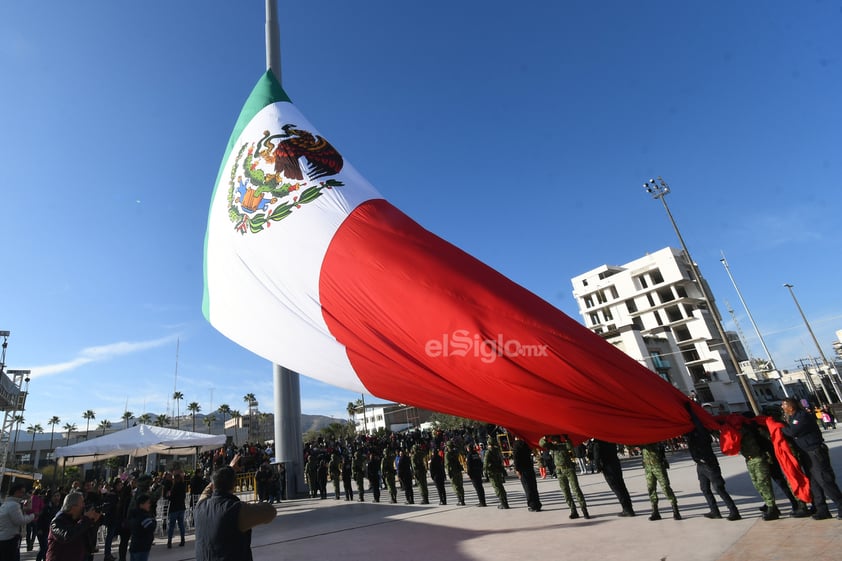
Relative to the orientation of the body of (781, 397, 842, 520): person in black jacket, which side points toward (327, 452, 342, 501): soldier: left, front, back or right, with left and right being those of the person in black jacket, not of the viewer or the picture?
front

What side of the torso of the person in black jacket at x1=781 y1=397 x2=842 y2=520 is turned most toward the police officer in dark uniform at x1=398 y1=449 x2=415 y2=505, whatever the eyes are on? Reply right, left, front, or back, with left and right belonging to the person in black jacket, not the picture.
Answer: front

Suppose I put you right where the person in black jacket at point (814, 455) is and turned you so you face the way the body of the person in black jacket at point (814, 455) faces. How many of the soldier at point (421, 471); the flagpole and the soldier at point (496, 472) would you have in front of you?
3

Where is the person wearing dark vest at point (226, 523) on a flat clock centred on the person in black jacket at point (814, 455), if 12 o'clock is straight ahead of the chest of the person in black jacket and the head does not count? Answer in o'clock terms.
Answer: The person wearing dark vest is roughly at 10 o'clock from the person in black jacket.

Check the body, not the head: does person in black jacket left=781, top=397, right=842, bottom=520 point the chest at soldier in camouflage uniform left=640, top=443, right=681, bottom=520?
yes

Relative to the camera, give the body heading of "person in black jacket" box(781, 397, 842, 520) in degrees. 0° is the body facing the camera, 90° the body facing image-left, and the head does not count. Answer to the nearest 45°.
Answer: approximately 90°

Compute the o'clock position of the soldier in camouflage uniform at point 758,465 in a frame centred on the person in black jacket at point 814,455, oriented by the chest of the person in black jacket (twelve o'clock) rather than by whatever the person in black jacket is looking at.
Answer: The soldier in camouflage uniform is roughly at 12 o'clock from the person in black jacket.

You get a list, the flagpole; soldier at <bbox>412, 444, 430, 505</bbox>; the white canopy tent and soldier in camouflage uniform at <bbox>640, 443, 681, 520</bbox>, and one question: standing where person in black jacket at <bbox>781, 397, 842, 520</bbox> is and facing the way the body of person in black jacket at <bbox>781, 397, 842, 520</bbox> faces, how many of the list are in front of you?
4

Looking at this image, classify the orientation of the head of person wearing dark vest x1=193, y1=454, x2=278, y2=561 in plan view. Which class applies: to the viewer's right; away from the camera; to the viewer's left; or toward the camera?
away from the camera

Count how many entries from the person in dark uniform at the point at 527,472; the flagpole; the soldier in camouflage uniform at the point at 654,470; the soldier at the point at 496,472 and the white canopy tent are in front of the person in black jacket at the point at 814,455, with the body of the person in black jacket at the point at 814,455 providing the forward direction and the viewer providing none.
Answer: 5

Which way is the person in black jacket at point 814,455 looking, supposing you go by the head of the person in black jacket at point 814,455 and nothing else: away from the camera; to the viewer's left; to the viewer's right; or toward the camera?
to the viewer's left

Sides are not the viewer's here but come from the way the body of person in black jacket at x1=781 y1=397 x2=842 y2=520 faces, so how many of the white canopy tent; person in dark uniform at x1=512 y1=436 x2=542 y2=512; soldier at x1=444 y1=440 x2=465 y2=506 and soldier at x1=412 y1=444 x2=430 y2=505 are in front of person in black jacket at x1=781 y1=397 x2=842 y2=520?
4

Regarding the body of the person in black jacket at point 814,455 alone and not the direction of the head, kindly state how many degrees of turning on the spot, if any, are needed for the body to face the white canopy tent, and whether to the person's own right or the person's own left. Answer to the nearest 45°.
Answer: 0° — they already face it

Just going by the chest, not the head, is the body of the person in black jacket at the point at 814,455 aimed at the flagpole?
yes
